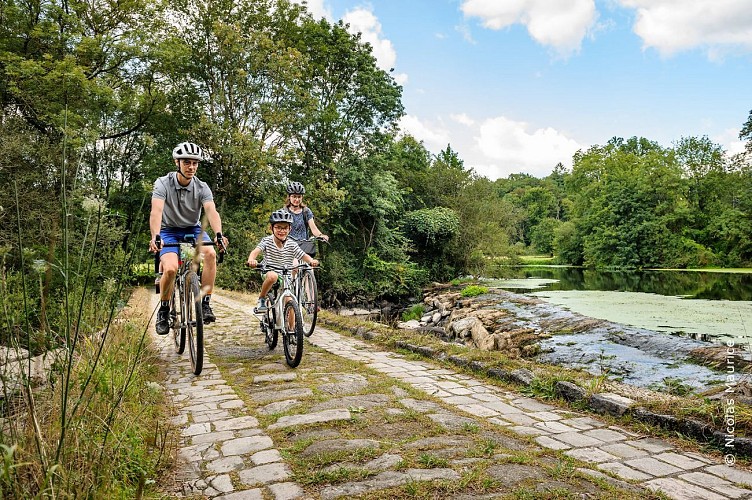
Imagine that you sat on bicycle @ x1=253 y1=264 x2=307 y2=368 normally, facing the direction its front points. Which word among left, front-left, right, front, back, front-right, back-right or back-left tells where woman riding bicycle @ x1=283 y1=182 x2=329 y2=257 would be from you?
back-left

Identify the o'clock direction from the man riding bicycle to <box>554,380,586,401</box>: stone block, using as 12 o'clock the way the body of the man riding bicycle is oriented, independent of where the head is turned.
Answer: The stone block is roughly at 10 o'clock from the man riding bicycle.

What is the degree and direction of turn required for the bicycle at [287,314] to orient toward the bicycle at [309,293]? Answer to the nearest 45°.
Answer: approximately 135° to its left

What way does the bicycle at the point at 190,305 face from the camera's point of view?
toward the camera

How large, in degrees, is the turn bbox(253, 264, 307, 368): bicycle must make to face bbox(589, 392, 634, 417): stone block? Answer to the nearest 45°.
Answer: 0° — it already faces it

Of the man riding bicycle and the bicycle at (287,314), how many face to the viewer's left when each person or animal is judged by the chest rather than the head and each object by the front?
0

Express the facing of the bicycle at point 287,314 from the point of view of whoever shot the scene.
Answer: facing the viewer and to the right of the viewer

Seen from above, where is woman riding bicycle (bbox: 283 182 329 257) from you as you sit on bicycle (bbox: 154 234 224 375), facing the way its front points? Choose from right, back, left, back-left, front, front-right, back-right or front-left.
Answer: back-left

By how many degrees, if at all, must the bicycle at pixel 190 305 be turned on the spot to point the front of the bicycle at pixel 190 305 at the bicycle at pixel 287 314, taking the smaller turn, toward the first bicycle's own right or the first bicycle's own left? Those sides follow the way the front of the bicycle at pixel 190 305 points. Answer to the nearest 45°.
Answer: approximately 90° to the first bicycle's own left

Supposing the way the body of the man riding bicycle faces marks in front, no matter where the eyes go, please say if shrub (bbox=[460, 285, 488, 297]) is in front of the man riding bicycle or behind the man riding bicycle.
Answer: behind

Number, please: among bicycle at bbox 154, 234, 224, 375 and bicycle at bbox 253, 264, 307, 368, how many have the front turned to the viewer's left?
0
